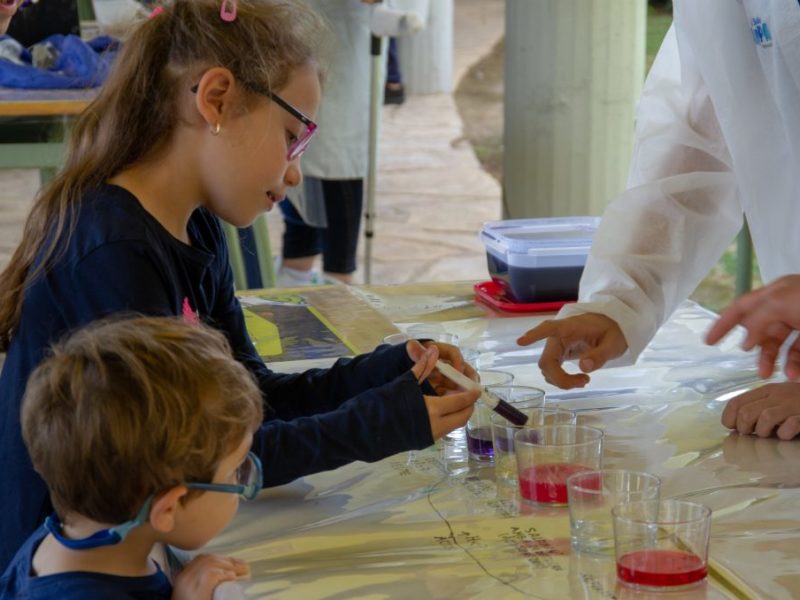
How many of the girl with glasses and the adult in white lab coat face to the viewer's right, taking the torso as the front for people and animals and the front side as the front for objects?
1

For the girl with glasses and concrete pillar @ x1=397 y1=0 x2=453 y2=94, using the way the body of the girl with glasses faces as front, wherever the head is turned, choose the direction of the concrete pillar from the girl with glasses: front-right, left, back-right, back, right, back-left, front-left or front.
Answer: left

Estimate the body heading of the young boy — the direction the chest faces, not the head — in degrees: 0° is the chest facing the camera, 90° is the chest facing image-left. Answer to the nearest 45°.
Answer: approximately 225°

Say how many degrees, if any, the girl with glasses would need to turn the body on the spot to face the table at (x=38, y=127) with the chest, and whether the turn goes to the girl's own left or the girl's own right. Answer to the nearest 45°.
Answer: approximately 90° to the girl's own left

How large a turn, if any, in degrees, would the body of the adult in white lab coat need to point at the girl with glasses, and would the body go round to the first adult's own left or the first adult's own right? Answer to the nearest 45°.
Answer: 0° — they already face them

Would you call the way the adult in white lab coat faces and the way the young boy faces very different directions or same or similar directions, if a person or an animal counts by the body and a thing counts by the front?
very different directions

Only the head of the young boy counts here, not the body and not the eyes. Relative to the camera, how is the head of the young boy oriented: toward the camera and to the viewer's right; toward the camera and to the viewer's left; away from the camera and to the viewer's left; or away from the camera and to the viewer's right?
away from the camera and to the viewer's right

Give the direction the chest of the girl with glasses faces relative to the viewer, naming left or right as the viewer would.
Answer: facing to the right of the viewer

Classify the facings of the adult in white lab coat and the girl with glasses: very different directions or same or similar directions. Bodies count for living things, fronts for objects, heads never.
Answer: very different directions

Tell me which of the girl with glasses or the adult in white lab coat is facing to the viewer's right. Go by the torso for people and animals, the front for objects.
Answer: the girl with glasses

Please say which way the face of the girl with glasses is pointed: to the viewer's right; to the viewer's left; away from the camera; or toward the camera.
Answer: to the viewer's right

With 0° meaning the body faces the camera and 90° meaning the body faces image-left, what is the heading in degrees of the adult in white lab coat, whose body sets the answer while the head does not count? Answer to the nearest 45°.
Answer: approximately 45°

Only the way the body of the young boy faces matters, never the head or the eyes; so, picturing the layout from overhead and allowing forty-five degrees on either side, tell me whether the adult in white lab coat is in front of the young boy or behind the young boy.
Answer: in front

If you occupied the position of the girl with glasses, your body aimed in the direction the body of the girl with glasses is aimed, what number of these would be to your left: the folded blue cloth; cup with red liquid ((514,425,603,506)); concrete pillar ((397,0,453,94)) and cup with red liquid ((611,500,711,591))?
2

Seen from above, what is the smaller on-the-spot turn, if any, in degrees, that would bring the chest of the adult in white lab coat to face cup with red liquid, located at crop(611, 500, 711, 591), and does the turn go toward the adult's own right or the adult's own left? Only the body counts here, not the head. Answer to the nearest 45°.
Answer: approximately 45° to the adult's own left
